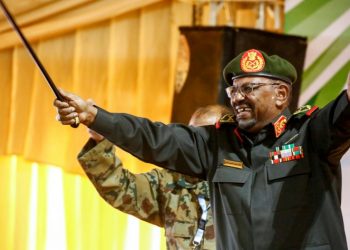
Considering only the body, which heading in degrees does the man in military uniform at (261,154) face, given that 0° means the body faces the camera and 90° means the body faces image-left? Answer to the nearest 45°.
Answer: approximately 45°

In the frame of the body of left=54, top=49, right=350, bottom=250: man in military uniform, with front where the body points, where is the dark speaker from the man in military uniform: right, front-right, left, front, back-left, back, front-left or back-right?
back-right
